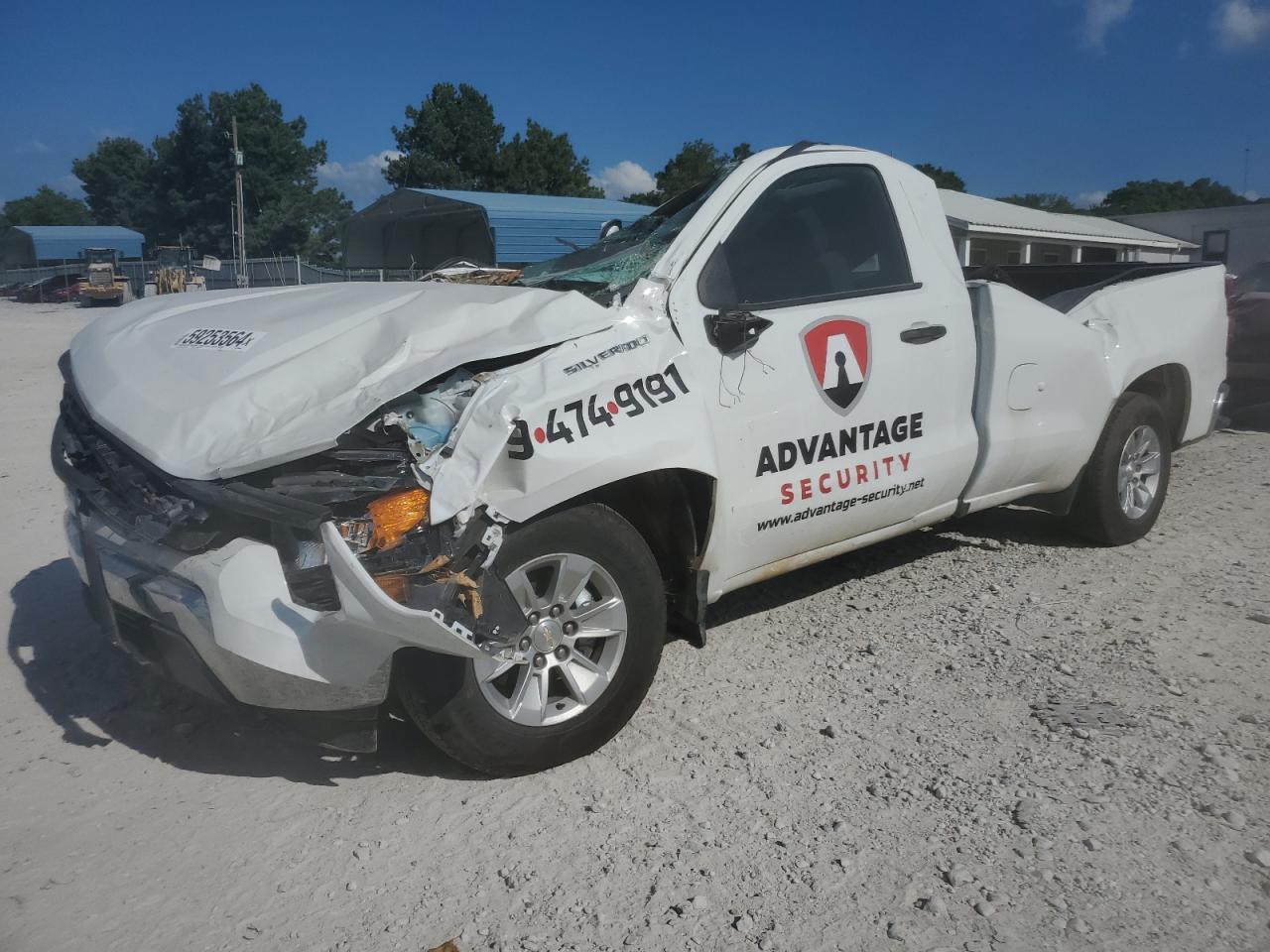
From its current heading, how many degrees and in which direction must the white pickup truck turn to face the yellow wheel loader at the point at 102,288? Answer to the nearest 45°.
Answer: approximately 90° to its right

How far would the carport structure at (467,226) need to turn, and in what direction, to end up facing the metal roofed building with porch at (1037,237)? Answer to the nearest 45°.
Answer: approximately 135° to its left

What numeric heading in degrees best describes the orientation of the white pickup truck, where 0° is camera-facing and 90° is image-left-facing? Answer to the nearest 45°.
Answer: approximately 45°

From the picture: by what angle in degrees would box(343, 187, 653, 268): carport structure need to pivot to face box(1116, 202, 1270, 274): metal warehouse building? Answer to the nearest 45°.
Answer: approximately 135° to its left

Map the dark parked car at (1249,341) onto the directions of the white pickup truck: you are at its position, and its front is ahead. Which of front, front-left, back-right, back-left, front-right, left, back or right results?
back

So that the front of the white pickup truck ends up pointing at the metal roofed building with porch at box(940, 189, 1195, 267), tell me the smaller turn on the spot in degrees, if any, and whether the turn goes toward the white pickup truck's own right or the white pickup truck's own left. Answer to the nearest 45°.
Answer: approximately 180°

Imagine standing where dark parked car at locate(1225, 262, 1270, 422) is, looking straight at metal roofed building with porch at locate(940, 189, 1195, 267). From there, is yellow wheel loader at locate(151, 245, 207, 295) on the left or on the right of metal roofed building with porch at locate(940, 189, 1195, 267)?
left

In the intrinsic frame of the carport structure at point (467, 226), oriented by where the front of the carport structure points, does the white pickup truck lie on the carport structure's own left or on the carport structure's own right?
on the carport structure's own left

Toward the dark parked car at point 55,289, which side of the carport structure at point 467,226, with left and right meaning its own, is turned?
right

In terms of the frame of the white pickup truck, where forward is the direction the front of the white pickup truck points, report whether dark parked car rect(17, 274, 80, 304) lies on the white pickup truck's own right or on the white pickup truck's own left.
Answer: on the white pickup truck's own right
